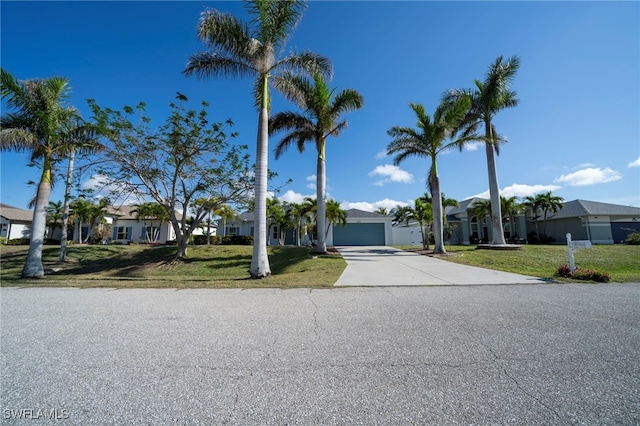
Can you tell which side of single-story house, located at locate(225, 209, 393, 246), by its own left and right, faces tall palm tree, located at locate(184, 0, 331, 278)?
front

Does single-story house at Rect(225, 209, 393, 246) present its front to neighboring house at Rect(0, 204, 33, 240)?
no

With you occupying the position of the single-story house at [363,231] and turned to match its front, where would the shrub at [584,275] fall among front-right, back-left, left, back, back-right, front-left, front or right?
front

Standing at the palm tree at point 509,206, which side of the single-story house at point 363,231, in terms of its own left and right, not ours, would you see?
left

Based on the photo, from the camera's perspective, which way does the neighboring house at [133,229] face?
toward the camera

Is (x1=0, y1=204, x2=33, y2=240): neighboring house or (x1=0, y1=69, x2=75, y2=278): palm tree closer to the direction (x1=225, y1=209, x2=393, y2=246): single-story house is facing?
the palm tree

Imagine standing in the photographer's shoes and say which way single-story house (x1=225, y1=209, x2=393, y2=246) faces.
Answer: facing the viewer

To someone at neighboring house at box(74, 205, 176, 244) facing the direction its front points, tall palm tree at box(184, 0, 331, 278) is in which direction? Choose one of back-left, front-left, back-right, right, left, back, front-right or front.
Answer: front

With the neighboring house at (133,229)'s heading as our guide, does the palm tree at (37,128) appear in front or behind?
in front

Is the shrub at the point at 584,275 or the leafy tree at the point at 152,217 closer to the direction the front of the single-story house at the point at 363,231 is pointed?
the shrub

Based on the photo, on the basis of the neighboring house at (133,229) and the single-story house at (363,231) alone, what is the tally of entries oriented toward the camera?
2

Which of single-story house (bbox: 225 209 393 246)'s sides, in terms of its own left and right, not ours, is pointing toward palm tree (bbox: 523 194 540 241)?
left

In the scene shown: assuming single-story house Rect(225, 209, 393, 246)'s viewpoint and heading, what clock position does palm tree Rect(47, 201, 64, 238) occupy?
The palm tree is roughly at 3 o'clock from the single-story house.

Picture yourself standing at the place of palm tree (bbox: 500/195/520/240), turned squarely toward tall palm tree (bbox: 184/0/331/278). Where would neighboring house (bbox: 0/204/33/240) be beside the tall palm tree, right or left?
right

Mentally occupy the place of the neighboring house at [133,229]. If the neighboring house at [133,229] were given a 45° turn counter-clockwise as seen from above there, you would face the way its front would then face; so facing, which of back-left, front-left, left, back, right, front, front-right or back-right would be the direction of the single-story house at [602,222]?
front

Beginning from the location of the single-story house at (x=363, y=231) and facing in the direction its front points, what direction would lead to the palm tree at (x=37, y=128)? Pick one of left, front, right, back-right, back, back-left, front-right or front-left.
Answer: front-right
